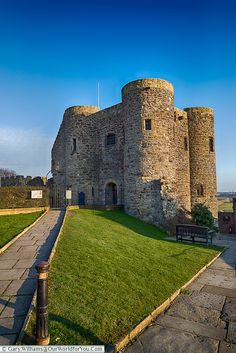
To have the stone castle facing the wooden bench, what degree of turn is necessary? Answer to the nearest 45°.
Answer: approximately 45° to its left

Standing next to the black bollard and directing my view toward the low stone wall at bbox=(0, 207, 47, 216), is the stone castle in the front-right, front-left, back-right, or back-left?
front-right

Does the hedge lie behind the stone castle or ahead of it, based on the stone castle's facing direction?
ahead

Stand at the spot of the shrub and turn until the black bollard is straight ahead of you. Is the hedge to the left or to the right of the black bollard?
right

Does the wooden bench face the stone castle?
no
